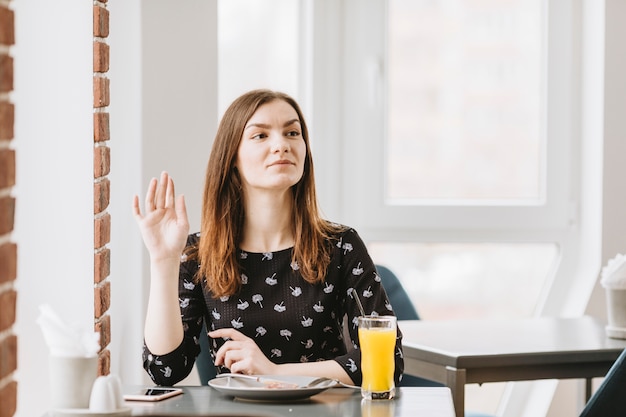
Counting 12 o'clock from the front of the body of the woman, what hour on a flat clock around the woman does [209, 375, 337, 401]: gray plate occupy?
The gray plate is roughly at 12 o'clock from the woman.

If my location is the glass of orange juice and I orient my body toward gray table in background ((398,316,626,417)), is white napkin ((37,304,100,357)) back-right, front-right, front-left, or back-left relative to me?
back-left

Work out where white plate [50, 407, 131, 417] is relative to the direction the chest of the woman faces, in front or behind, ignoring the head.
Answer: in front

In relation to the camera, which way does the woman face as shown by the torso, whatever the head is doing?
toward the camera

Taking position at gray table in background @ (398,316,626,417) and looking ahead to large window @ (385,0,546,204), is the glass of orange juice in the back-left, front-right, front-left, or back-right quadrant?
back-left

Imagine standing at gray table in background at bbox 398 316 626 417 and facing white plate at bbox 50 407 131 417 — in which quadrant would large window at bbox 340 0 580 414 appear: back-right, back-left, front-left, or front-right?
back-right

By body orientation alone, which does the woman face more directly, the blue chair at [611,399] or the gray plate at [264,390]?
the gray plate

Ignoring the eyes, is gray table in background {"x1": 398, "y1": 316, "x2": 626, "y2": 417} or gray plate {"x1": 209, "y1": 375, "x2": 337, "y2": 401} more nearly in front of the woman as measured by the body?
the gray plate

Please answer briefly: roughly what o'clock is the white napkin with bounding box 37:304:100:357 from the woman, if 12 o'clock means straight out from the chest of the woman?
The white napkin is roughly at 1 o'clock from the woman.

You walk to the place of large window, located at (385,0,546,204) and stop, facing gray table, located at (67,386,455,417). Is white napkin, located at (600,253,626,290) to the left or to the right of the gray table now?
left

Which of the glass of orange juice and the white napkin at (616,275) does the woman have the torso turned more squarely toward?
the glass of orange juice

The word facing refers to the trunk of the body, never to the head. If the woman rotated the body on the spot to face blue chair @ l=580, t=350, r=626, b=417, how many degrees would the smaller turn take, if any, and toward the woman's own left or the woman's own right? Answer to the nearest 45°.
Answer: approximately 90° to the woman's own left

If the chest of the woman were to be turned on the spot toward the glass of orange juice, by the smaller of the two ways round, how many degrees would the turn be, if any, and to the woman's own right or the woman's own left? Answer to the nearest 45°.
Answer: approximately 45° to the woman's own left
